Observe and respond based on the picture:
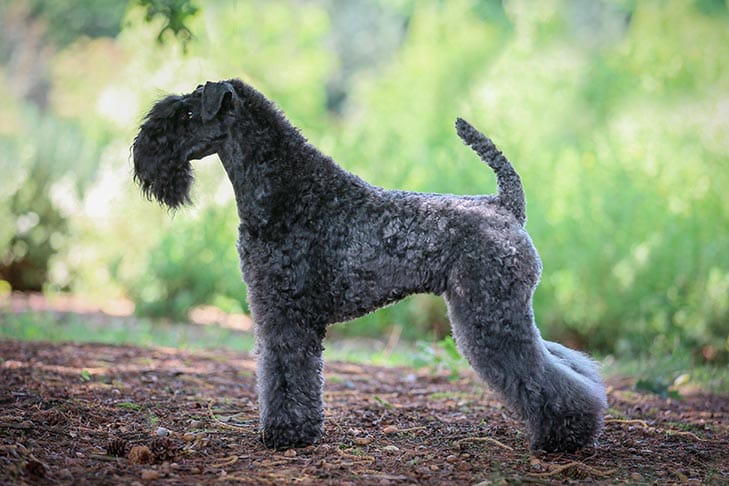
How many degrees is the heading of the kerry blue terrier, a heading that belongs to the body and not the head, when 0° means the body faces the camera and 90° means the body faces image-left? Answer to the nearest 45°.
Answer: approximately 90°

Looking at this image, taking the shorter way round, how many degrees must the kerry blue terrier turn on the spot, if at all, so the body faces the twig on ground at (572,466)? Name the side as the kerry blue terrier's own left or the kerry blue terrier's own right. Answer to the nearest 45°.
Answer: approximately 180°
